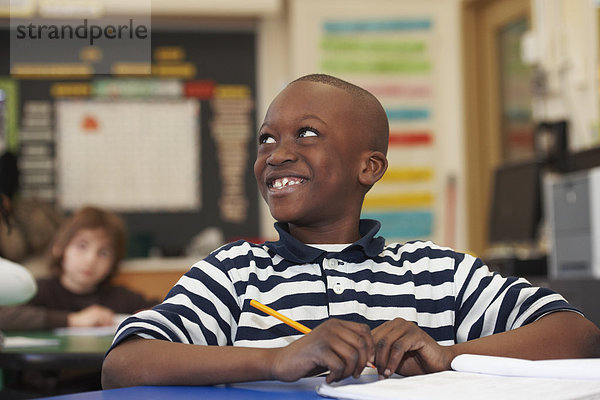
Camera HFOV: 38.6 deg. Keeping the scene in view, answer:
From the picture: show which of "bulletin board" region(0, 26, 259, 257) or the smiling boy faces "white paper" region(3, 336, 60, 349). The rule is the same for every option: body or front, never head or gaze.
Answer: the bulletin board

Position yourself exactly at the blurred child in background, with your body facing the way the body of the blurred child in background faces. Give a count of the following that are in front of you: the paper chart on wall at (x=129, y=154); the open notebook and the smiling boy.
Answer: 2

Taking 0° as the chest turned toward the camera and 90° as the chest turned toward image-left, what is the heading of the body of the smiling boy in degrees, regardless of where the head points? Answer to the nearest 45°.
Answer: approximately 0°

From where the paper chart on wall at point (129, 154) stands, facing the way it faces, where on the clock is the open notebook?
The open notebook is roughly at 12 o'clock from the paper chart on wall.

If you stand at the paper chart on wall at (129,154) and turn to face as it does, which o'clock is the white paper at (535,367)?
The white paper is roughly at 12 o'clock from the paper chart on wall.
